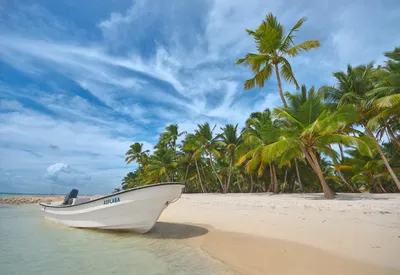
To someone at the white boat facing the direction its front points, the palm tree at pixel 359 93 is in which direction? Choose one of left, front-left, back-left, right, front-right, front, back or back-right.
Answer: front-left

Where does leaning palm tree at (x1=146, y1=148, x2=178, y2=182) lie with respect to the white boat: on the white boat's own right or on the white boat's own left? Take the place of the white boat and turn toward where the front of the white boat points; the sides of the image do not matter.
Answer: on the white boat's own left

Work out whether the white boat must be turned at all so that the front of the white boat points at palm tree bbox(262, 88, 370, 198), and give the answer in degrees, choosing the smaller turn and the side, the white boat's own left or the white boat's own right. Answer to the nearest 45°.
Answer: approximately 45° to the white boat's own left

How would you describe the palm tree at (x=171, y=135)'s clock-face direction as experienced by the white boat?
The palm tree is roughly at 8 o'clock from the white boat.

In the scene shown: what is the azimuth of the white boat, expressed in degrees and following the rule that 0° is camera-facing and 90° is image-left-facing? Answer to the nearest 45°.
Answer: approximately 315°

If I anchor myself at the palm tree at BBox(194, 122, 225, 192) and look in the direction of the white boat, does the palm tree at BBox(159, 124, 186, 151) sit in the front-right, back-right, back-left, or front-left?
back-right

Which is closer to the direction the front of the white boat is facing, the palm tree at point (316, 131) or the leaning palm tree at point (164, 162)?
the palm tree

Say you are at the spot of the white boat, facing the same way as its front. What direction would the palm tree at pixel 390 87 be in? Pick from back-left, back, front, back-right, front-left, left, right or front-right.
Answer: front-left

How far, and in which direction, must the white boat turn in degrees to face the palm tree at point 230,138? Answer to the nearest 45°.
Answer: approximately 90° to its left

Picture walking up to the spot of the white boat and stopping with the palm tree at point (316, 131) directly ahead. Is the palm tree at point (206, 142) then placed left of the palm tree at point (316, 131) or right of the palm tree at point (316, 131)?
left
